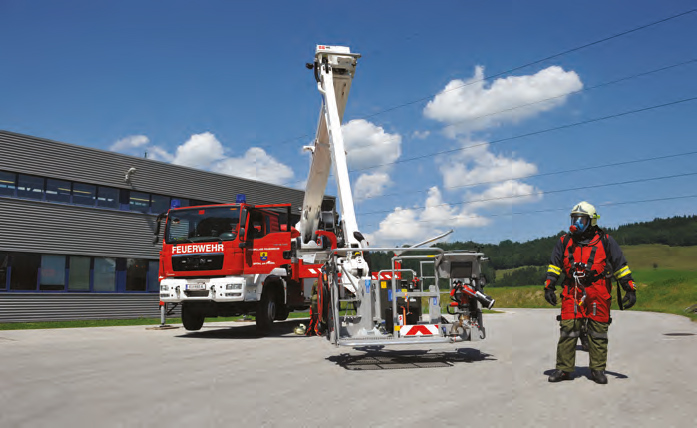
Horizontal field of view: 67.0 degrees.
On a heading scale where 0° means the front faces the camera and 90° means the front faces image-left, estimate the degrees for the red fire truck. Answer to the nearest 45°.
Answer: approximately 45°

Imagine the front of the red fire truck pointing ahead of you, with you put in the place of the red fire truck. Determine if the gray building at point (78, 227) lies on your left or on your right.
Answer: on your right

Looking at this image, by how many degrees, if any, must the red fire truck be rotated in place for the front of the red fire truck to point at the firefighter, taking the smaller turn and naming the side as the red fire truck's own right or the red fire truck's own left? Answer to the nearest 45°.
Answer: approximately 90° to the red fire truck's own left
